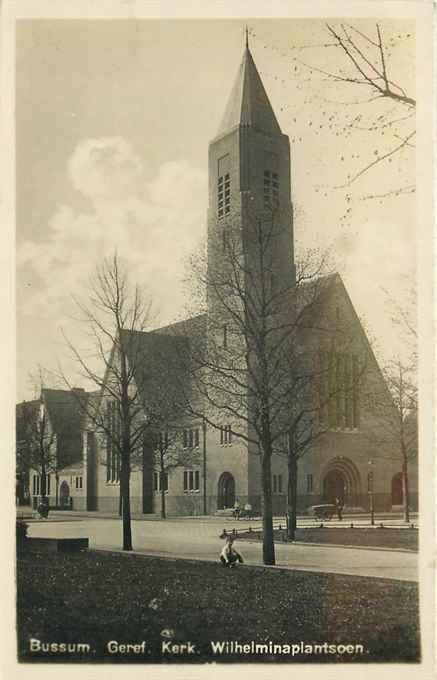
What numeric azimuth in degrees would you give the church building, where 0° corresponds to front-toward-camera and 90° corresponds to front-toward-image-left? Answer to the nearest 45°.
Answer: approximately 315°
